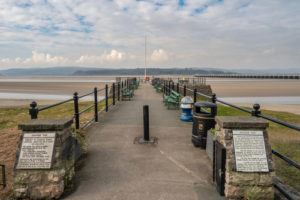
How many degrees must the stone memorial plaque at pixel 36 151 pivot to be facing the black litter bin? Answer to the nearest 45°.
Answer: approximately 90° to its left

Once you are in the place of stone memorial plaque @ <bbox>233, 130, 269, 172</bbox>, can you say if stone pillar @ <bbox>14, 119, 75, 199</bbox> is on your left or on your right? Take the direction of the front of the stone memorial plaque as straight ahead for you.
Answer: on your right

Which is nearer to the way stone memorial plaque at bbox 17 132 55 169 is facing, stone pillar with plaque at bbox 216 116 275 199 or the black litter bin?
the stone pillar with plaque

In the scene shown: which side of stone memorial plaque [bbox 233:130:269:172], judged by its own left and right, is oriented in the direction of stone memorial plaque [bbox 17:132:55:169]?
right

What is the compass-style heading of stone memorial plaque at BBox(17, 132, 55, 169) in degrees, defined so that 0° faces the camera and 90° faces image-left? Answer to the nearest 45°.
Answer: approximately 0°

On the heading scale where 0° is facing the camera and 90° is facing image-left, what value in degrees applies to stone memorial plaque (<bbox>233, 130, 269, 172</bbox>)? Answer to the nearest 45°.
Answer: approximately 0°

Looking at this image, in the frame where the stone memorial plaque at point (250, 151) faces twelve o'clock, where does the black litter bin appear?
The black litter bin is roughly at 5 o'clock from the stone memorial plaque.

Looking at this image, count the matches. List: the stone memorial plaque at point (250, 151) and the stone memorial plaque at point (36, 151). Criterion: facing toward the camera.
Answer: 2
